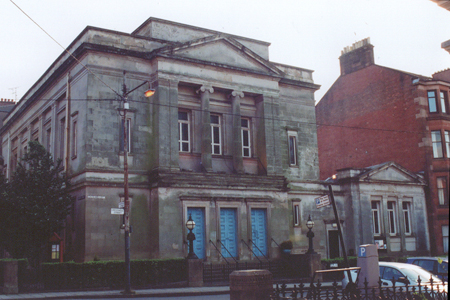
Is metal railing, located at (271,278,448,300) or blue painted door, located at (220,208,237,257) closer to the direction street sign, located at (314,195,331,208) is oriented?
the metal railing

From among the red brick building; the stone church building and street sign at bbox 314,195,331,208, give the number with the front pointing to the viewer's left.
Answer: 0

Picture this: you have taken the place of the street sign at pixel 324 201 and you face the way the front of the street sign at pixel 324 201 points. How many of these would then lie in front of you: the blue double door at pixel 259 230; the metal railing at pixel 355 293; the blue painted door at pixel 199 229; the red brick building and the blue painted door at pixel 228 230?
1

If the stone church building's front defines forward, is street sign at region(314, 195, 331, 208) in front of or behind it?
in front

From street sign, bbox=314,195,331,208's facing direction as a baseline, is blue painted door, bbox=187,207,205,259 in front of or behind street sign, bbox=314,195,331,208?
behind

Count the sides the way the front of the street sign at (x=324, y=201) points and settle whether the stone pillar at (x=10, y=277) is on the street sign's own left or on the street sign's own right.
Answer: on the street sign's own right

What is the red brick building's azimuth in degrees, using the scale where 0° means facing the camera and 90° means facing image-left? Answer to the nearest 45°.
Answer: approximately 315°

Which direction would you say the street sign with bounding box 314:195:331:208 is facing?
toward the camera

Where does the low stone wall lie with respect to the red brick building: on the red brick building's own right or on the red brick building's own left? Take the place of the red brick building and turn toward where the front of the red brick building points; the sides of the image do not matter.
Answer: on the red brick building's own right

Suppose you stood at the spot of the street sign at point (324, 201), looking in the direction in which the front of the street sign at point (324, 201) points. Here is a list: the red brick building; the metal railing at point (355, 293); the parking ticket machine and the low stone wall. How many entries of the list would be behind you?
1

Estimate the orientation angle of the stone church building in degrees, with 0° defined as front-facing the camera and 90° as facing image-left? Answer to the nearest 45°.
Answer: approximately 315°

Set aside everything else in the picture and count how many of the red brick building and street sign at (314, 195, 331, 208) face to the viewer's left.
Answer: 0

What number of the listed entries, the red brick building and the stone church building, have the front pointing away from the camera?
0

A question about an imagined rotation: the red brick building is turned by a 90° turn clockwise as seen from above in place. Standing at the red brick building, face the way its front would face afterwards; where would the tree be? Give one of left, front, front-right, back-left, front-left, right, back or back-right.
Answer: front

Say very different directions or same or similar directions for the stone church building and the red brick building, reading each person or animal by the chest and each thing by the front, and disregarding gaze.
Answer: same or similar directions

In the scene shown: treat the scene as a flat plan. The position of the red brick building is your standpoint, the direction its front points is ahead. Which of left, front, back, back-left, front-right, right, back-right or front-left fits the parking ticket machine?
front-right
